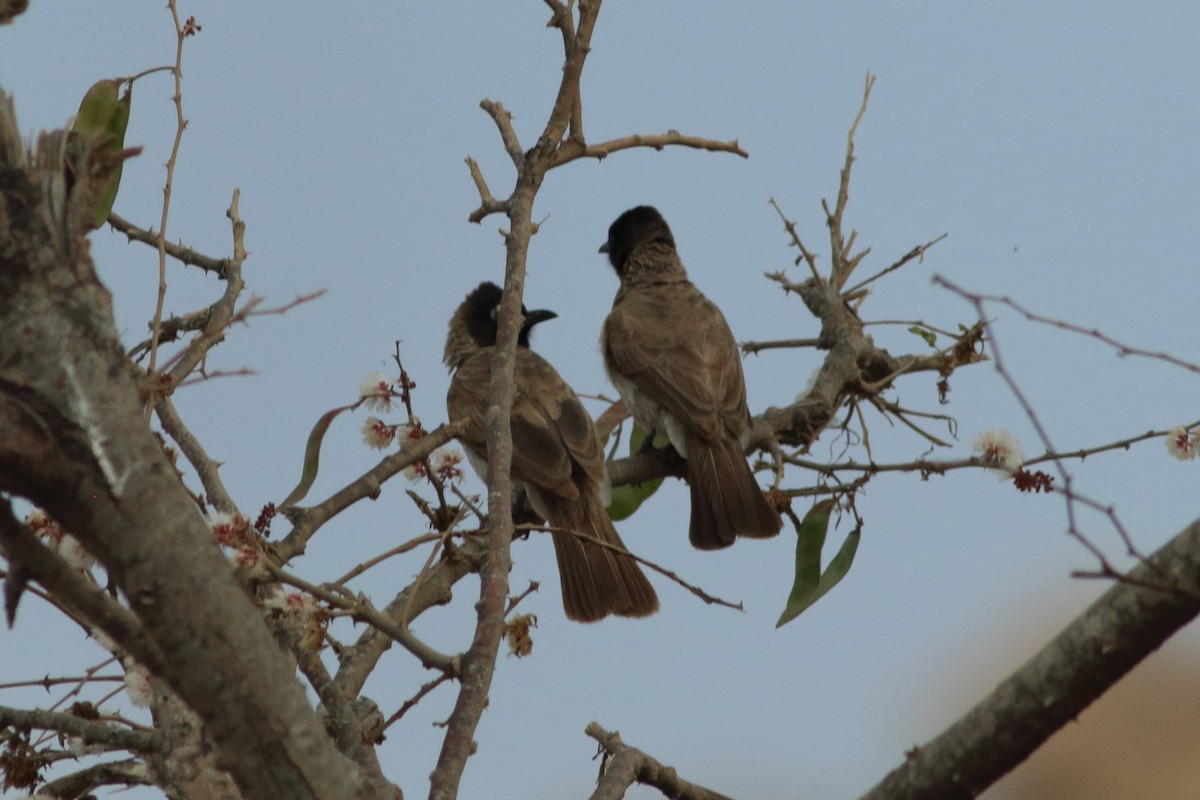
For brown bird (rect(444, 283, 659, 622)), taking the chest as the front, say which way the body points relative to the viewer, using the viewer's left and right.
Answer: facing away from the viewer

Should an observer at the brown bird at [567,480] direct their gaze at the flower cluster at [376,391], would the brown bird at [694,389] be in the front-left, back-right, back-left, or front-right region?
back-left

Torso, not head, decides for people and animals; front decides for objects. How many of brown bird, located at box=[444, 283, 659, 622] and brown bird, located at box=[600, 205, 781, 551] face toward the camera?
0

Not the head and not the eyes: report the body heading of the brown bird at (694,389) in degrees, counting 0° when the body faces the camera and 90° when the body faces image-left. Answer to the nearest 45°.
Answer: approximately 135°

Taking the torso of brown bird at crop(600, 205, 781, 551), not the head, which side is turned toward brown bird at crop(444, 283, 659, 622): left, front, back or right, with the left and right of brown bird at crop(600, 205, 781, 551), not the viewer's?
left
